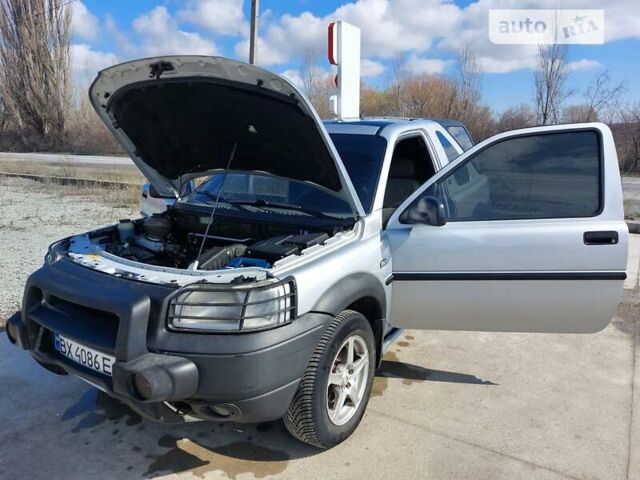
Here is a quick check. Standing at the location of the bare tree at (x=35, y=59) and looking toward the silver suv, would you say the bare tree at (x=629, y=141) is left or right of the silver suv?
left

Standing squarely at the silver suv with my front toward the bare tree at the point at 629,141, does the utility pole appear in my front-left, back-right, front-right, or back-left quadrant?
front-left

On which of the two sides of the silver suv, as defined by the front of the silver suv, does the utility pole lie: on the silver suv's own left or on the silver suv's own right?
on the silver suv's own right

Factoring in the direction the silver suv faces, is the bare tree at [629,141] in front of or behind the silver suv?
behind

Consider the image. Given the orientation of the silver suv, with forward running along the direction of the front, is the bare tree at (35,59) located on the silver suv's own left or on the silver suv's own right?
on the silver suv's own right

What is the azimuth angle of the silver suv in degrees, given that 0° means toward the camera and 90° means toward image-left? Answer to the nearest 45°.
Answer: approximately 45°

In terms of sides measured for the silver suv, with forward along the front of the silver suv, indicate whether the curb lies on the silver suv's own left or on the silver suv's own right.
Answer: on the silver suv's own right

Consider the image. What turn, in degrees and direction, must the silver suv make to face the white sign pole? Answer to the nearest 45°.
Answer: approximately 135° to its right
